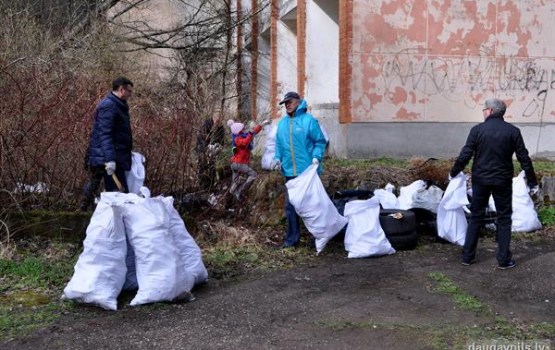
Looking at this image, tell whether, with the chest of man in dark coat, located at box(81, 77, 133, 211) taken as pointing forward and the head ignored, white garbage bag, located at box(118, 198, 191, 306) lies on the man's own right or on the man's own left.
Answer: on the man's own right

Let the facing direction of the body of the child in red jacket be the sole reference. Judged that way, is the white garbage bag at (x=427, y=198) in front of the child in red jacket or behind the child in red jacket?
in front

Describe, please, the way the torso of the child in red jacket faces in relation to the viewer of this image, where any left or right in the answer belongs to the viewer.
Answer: facing to the right of the viewer

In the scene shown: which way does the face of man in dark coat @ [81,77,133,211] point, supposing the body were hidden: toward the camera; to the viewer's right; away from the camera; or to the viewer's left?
to the viewer's right

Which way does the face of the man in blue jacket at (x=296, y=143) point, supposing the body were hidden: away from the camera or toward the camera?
toward the camera

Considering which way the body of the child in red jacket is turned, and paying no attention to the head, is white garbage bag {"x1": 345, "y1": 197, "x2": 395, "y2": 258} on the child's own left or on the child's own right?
on the child's own right

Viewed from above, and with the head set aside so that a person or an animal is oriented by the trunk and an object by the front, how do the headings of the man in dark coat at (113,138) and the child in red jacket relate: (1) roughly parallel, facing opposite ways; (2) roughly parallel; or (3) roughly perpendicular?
roughly parallel

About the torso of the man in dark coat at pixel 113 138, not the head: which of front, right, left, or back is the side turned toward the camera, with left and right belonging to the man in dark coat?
right

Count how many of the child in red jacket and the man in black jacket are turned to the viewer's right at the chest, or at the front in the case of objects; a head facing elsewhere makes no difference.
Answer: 1

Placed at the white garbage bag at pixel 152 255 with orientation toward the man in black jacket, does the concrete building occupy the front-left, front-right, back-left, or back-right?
front-left
